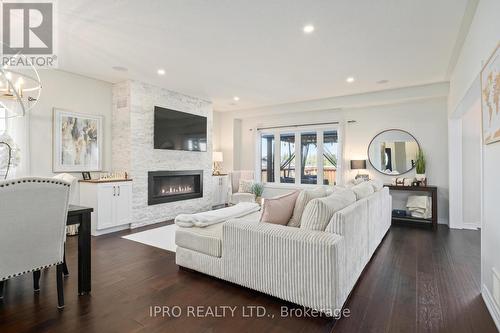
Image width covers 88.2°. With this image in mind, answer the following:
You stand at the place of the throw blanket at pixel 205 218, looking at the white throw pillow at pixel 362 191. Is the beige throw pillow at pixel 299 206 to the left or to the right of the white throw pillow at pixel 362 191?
right

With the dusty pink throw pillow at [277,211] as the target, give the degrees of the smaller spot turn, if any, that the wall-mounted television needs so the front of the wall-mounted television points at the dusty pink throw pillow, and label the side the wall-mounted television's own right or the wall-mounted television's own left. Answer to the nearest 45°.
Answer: approximately 45° to the wall-mounted television's own right

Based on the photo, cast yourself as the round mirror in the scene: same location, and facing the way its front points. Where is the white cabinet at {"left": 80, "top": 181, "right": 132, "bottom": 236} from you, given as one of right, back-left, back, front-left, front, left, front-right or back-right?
front-right

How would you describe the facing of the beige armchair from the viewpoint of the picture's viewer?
facing the viewer and to the right of the viewer

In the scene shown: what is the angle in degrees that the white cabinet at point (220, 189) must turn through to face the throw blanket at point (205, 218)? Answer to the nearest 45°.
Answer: approximately 45° to its right

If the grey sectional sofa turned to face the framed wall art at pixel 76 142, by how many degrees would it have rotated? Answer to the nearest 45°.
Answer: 0° — it already faces it

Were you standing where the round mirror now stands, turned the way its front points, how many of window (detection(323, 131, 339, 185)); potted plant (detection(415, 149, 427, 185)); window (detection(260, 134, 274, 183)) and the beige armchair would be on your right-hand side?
3

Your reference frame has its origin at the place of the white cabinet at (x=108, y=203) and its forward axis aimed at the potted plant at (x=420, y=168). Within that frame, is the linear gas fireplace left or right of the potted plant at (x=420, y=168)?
left

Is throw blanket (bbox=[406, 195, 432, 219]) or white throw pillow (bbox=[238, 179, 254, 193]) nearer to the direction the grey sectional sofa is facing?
the white throw pillow

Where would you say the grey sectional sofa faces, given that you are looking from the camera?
facing away from the viewer and to the left of the viewer

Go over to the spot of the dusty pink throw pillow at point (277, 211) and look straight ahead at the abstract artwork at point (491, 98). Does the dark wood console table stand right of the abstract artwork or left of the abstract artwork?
left

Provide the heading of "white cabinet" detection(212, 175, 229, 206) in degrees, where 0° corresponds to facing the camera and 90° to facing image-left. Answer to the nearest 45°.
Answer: approximately 315°

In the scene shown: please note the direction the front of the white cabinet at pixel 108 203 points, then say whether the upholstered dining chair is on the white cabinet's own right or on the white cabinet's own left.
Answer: on the white cabinet's own right

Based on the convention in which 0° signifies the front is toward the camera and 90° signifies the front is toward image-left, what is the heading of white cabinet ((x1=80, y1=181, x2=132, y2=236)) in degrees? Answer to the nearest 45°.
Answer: approximately 315°
